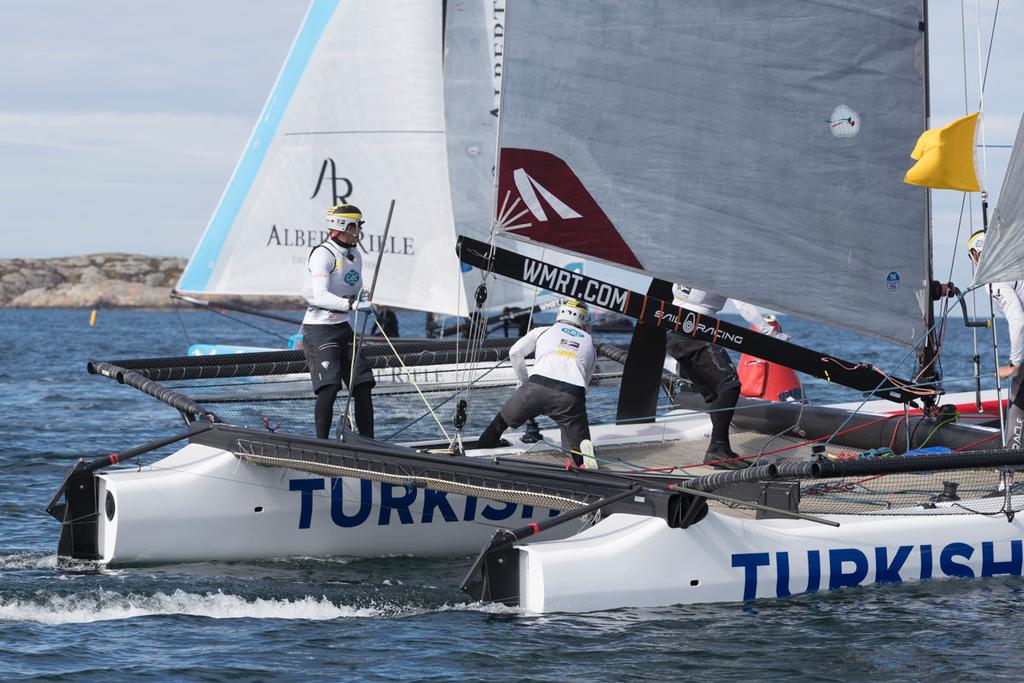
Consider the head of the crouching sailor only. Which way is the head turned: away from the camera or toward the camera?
away from the camera

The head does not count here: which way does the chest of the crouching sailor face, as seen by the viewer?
away from the camera

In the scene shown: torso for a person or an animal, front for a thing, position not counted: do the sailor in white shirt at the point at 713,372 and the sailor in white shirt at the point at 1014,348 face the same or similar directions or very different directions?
very different directions

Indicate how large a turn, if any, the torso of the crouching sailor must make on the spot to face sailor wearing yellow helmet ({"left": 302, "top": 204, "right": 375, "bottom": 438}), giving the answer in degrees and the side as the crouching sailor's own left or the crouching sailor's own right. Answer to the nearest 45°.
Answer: approximately 90° to the crouching sailor's own left

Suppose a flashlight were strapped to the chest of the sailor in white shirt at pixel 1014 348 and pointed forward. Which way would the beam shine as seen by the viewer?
to the viewer's left

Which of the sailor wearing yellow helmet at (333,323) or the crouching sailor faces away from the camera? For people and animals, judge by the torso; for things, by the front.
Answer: the crouching sailor

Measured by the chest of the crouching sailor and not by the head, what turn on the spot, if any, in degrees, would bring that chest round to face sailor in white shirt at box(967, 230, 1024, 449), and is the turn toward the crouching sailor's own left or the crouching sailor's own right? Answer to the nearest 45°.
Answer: approximately 90° to the crouching sailor's own right

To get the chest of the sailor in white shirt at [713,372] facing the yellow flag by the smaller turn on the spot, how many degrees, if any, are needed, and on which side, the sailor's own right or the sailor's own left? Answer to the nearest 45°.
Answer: approximately 45° to the sailor's own right
